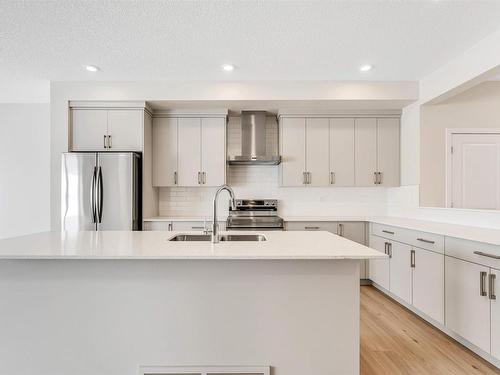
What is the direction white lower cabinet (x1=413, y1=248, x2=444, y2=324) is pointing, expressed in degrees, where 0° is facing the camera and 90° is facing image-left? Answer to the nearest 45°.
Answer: approximately 45°

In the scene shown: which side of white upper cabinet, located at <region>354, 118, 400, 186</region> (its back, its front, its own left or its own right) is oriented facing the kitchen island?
front

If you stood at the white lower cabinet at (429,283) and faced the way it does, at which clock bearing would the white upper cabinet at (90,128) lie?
The white upper cabinet is roughly at 1 o'clock from the white lower cabinet.

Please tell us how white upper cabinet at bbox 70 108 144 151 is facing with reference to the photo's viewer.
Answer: facing the viewer

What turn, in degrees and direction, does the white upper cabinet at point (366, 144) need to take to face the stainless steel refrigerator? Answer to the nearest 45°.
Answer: approximately 45° to its right

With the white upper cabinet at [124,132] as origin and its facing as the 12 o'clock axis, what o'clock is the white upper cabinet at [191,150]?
the white upper cabinet at [191,150] is roughly at 9 o'clock from the white upper cabinet at [124,132].

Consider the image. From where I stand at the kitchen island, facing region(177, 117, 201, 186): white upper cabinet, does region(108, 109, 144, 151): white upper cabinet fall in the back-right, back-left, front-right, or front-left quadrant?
front-left

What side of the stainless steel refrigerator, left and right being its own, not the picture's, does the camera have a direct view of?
front

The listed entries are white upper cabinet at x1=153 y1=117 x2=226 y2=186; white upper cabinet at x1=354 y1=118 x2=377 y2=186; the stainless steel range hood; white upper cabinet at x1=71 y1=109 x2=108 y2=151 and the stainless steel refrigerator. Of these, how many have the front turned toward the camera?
5

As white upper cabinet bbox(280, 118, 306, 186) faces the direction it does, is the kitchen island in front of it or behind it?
in front

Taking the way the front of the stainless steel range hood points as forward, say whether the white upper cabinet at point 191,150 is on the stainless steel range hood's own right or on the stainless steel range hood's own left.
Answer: on the stainless steel range hood's own right

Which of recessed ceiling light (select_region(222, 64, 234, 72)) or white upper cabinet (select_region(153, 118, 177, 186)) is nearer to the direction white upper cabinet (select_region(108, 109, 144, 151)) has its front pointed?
the recessed ceiling light

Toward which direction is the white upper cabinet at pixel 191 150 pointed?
toward the camera

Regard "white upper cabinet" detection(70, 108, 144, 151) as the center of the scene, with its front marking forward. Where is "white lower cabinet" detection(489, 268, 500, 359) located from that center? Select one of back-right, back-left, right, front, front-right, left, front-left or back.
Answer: front-left

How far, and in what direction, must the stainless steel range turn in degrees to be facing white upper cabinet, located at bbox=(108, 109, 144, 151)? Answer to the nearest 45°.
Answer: approximately 90° to its right

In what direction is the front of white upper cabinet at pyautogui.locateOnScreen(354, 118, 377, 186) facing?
toward the camera
